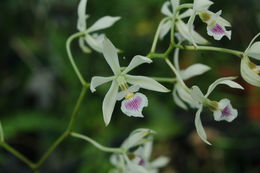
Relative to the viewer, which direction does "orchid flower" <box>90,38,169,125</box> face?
toward the camera

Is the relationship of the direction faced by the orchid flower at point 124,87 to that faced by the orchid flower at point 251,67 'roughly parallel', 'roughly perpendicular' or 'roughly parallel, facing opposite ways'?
roughly perpendicular
